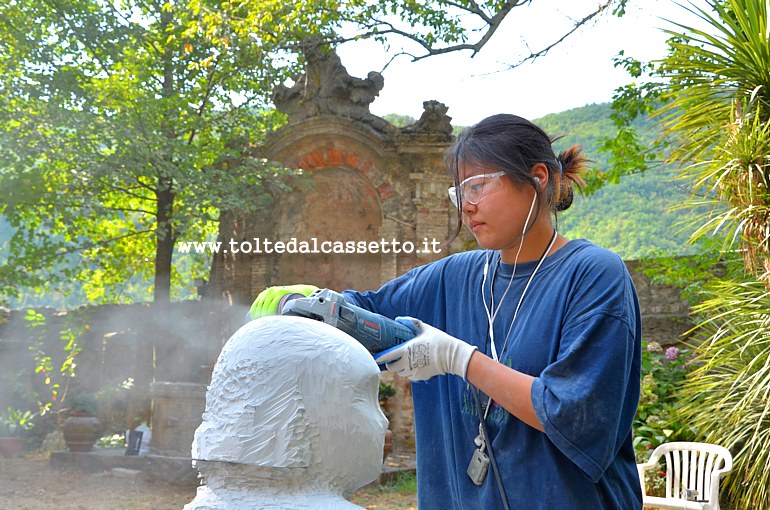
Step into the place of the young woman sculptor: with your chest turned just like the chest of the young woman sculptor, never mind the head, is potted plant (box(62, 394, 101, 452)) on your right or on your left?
on your right

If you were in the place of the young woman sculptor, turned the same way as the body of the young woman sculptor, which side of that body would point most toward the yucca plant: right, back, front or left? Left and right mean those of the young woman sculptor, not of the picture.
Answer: back

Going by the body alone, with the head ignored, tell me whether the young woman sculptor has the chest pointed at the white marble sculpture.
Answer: yes

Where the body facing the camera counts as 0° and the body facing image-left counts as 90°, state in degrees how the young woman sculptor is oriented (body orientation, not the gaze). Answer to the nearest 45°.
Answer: approximately 45°

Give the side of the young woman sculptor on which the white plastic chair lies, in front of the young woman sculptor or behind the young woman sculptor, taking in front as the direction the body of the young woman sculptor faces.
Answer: behind
